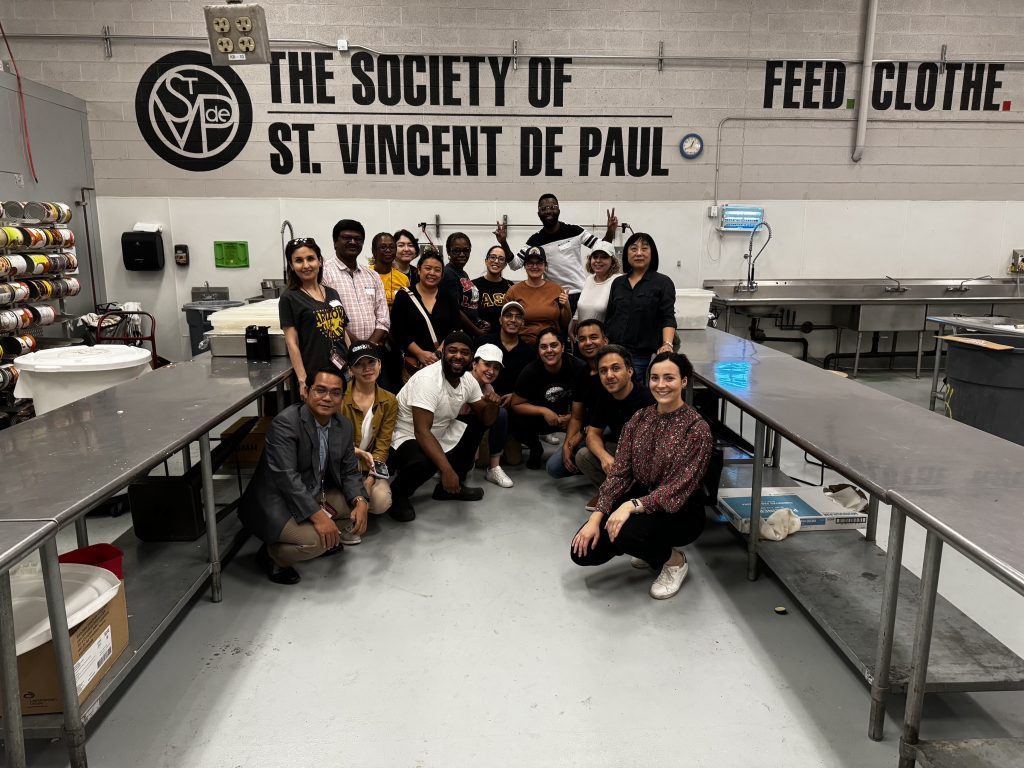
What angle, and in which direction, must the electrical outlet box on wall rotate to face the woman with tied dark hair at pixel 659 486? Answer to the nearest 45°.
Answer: approximately 45° to its left

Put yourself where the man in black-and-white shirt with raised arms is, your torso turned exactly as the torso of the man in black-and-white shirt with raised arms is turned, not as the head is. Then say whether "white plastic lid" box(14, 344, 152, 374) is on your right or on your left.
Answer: on your right

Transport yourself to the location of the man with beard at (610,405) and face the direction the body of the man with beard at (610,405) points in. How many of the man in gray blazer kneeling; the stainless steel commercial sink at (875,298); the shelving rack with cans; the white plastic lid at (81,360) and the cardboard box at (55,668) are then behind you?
1

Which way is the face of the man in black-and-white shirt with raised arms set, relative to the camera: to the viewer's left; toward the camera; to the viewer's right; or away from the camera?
toward the camera

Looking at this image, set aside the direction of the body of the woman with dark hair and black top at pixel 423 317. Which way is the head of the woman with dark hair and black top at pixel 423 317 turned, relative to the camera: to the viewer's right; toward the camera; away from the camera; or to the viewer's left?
toward the camera

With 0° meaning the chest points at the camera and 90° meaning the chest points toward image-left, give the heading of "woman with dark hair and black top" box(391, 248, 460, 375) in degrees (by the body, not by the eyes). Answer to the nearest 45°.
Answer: approximately 0°

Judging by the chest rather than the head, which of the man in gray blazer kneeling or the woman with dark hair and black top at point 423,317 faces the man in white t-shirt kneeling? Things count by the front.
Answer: the woman with dark hair and black top

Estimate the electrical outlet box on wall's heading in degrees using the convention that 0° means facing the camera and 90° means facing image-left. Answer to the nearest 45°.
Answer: approximately 0°

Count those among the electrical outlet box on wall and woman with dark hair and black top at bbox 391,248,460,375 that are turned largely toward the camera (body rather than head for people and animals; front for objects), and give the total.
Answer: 2

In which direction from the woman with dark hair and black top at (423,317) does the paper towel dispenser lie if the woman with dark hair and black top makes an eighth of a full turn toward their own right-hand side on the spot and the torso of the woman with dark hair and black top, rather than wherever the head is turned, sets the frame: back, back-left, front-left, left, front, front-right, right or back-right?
right

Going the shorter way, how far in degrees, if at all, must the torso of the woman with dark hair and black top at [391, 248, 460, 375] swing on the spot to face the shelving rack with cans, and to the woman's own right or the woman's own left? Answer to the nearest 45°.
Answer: approximately 90° to the woman's own right

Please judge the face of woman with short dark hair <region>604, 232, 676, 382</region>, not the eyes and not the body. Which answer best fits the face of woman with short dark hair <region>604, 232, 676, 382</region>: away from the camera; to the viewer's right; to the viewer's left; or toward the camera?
toward the camera

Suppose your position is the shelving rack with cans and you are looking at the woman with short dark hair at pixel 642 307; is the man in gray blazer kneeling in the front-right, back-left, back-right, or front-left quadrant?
front-right

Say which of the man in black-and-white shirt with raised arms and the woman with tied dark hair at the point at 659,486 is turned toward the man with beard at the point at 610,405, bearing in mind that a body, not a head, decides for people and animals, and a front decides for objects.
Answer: the man in black-and-white shirt with raised arms
